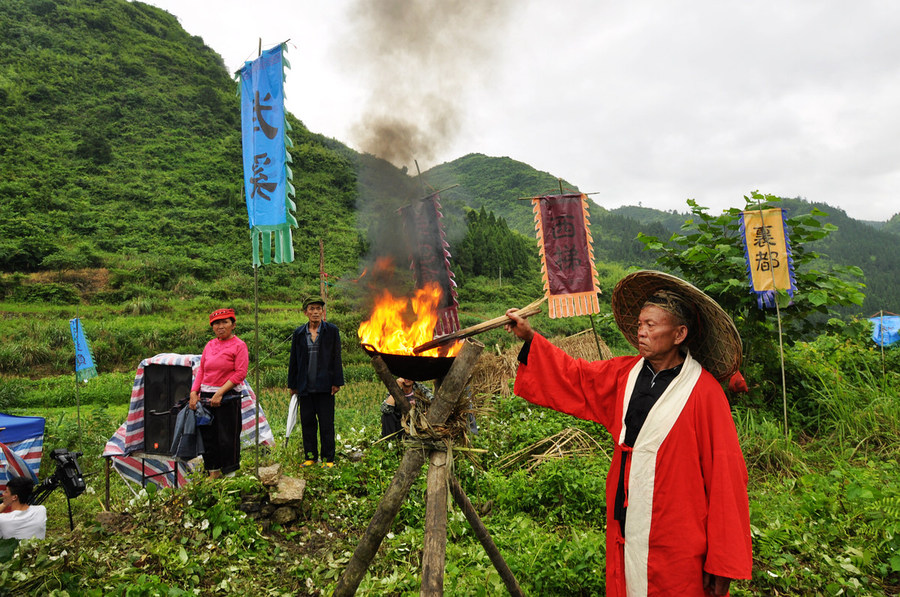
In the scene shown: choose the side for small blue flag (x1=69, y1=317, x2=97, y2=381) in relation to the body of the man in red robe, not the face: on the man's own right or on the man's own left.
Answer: on the man's own right

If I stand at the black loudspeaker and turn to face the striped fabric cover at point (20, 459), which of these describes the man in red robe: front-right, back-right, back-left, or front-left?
back-left

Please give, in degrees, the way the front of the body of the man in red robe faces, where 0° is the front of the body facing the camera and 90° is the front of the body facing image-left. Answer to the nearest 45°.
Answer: approximately 45°

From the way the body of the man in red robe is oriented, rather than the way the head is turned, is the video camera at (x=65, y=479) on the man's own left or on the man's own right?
on the man's own right

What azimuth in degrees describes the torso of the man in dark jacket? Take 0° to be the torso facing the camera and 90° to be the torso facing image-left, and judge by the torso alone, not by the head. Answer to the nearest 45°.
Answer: approximately 0°

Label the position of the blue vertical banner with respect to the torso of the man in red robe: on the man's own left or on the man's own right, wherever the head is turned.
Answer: on the man's own right

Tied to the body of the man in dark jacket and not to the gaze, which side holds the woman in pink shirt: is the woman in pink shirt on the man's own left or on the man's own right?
on the man's own right

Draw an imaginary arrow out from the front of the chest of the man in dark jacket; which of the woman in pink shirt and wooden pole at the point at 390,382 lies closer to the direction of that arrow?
the wooden pole
